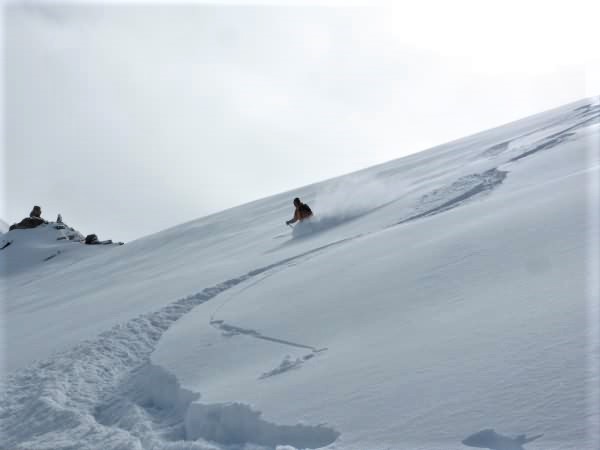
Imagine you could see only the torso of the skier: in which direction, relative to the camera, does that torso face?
to the viewer's left
